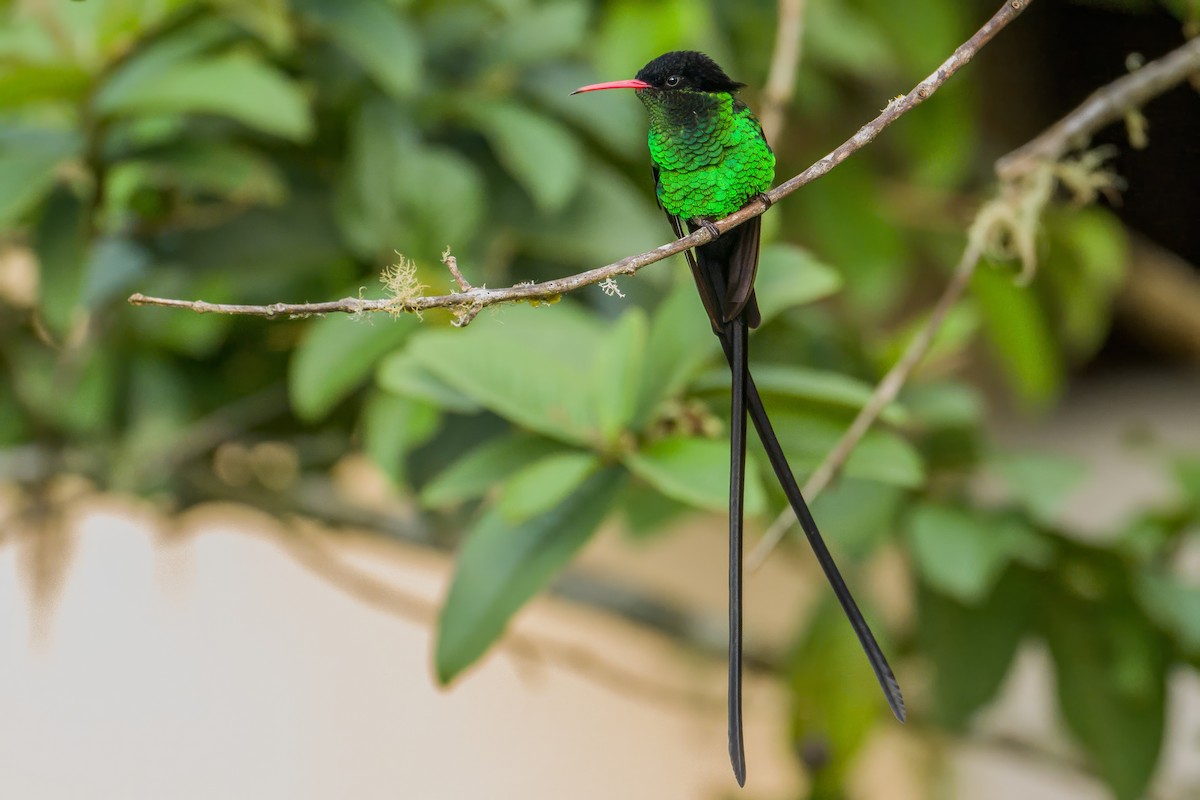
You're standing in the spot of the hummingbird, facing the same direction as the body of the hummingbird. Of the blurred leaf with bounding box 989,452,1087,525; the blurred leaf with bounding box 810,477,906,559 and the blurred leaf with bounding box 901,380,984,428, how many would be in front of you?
0

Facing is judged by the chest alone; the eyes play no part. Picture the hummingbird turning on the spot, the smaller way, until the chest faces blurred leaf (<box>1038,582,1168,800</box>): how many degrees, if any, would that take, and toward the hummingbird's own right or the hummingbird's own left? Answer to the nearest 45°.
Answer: approximately 180°

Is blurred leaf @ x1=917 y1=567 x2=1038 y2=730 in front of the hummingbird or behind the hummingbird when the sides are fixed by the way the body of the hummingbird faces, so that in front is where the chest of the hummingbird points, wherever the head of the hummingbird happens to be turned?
behind

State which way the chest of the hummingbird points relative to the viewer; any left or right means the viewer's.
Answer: facing the viewer and to the left of the viewer

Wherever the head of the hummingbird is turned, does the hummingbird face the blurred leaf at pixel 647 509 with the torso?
no

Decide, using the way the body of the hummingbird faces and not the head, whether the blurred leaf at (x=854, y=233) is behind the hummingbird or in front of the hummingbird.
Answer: behind
